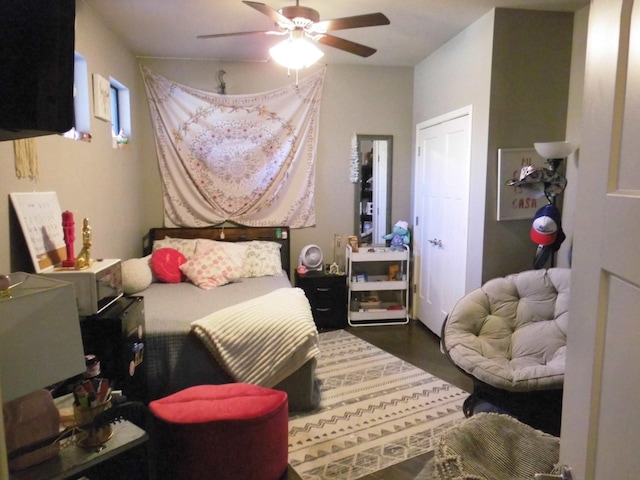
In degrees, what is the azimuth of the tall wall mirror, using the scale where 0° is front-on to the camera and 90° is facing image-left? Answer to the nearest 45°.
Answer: approximately 0°

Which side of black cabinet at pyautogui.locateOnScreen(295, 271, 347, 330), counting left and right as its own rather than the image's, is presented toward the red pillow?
right

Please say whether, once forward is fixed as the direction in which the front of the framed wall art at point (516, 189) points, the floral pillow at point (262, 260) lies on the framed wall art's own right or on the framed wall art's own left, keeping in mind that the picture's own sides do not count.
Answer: on the framed wall art's own right

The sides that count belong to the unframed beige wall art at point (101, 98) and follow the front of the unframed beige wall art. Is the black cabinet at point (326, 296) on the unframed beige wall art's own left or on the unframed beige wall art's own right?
on the unframed beige wall art's own left

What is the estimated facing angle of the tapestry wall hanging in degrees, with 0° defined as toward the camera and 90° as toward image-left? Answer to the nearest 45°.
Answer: approximately 0°
